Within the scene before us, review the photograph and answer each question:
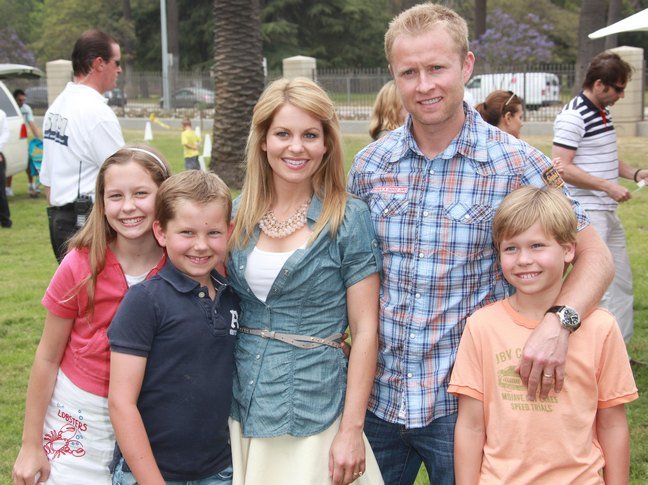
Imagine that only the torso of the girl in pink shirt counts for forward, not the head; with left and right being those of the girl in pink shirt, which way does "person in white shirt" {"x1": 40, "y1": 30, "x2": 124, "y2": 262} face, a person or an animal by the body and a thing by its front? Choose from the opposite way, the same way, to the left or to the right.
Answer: to the left

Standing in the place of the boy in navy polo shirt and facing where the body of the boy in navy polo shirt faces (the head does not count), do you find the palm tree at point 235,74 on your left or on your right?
on your left

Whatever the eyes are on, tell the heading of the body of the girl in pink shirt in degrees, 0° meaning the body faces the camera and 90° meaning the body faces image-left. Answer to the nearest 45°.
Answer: approximately 315°

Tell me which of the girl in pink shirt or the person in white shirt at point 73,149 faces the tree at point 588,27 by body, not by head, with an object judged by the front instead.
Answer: the person in white shirt

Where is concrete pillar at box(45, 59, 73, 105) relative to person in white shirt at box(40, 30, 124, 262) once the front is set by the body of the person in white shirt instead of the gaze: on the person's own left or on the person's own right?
on the person's own left

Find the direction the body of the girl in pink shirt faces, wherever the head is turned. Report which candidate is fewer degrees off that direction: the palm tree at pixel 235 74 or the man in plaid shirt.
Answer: the man in plaid shirt

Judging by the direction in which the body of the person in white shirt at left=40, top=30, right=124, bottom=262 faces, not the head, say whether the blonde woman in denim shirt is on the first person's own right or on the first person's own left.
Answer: on the first person's own right

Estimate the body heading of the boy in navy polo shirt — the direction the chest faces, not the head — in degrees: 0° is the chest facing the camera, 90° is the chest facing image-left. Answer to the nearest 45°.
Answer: approximately 315°
